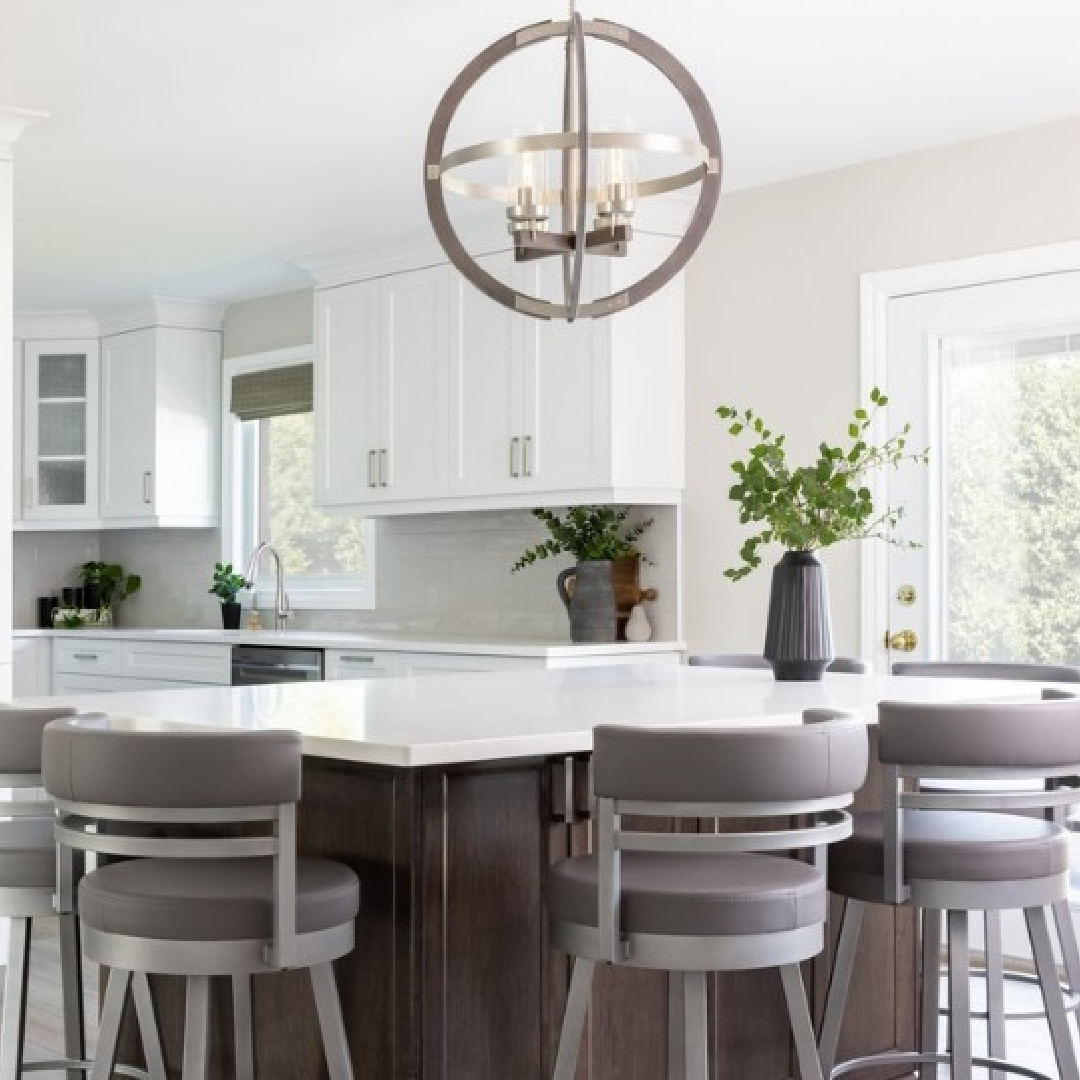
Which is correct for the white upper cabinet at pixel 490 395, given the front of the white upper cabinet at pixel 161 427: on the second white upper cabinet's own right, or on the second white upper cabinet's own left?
on the second white upper cabinet's own left

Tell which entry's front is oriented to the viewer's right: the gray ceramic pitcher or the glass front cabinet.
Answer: the gray ceramic pitcher

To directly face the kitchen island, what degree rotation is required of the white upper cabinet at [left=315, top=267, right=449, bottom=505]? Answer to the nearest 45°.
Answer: approximately 45° to its left

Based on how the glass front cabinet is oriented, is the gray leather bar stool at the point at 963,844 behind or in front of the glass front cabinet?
in front

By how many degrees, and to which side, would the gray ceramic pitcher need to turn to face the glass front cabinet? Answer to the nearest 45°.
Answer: approximately 135° to its left

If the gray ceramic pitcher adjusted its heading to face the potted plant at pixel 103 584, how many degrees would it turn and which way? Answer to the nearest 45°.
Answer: approximately 135° to its left

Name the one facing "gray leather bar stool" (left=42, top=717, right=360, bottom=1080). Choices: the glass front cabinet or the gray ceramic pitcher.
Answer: the glass front cabinet

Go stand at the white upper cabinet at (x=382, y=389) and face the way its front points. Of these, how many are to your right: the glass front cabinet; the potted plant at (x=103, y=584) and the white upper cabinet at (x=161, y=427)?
3

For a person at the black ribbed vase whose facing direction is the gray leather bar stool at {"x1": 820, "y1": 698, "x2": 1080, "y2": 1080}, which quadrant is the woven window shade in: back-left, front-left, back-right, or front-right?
back-right

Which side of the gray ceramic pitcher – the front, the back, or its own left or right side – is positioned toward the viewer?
right

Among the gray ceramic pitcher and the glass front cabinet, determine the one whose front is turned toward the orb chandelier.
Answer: the glass front cabinet

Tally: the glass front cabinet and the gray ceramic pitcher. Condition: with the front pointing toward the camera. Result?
1

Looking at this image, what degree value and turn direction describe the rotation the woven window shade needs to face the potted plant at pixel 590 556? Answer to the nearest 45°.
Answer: approximately 90° to its left

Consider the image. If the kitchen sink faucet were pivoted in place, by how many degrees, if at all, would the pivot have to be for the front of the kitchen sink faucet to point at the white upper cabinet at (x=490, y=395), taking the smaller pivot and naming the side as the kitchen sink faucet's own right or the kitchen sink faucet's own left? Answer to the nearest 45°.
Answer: approximately 90° to the kitchen sink faucet's own left

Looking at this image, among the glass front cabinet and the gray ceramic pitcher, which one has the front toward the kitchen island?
the glass front cabinet

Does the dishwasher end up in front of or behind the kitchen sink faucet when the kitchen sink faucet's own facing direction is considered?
in front
